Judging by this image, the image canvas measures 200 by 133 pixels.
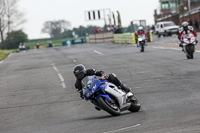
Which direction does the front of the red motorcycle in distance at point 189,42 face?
toward the camera

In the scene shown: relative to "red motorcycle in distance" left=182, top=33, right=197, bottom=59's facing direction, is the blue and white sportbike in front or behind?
in front

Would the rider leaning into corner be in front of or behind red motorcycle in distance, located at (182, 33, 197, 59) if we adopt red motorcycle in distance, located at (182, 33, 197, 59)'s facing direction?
in front
